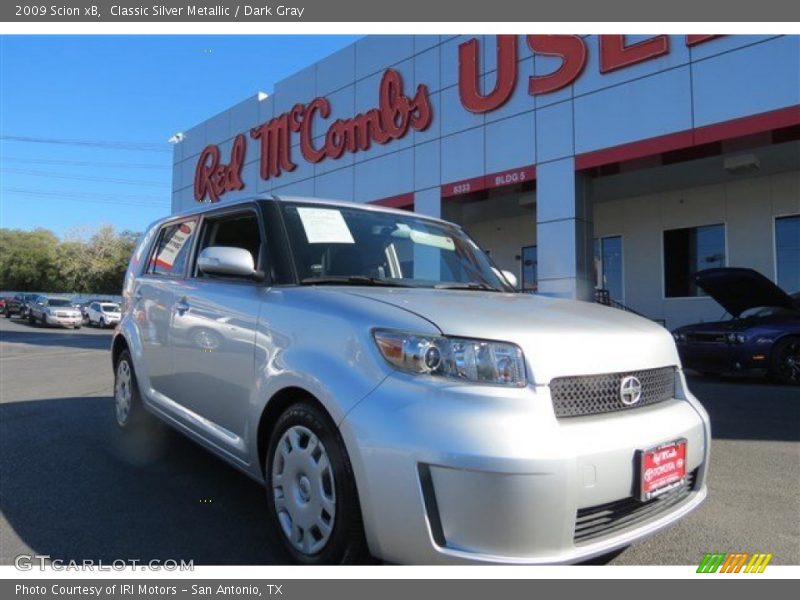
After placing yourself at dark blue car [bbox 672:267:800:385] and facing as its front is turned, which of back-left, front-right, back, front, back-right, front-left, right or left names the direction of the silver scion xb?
front-left

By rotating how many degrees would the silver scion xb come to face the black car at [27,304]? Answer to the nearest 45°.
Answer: approximately 180°

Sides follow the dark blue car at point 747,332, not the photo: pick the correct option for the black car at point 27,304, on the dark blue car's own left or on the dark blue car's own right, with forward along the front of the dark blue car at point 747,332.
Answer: on the dark blue car's own right

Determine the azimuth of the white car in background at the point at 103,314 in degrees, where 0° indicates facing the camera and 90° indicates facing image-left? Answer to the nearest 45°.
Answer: approximately 315°

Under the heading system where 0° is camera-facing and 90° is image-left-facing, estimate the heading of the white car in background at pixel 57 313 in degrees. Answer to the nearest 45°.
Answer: approximately 315°

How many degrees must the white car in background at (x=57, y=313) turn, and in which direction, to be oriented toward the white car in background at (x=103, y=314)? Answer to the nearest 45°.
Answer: approximately 90° to its left

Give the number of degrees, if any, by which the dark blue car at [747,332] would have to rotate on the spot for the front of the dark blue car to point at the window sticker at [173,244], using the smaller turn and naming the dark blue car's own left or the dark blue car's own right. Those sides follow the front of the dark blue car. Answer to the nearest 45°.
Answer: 0° — it already faces it

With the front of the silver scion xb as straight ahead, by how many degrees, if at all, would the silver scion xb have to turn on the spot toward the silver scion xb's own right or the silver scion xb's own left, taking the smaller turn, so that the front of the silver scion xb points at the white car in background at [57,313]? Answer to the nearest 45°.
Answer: approximately 180°
